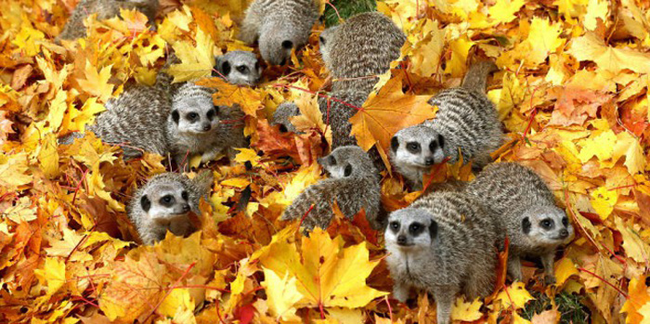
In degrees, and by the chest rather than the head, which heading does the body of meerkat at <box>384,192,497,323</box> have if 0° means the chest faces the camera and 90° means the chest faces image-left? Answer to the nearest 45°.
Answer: approximately 45°

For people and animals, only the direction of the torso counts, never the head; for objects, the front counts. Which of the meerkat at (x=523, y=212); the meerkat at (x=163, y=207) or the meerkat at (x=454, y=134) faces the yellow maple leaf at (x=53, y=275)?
the meerkat at (x=454, y=134)

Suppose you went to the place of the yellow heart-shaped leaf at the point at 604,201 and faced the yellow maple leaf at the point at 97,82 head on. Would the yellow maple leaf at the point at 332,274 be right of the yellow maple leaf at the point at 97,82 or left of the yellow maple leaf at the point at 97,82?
left

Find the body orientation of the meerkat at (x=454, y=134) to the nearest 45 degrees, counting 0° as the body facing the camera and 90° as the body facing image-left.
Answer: approximately 45°

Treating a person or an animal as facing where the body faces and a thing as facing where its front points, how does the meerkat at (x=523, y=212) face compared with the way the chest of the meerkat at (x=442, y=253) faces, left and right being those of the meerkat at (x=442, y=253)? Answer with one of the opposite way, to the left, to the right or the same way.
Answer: to the left

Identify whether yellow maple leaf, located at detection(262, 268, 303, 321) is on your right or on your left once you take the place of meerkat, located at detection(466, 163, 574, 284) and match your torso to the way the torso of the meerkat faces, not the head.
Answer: on your right

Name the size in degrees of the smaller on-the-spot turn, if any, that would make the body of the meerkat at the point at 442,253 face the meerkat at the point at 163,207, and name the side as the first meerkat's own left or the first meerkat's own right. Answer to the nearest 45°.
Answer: approximately 45° to the first meerkat's own right
